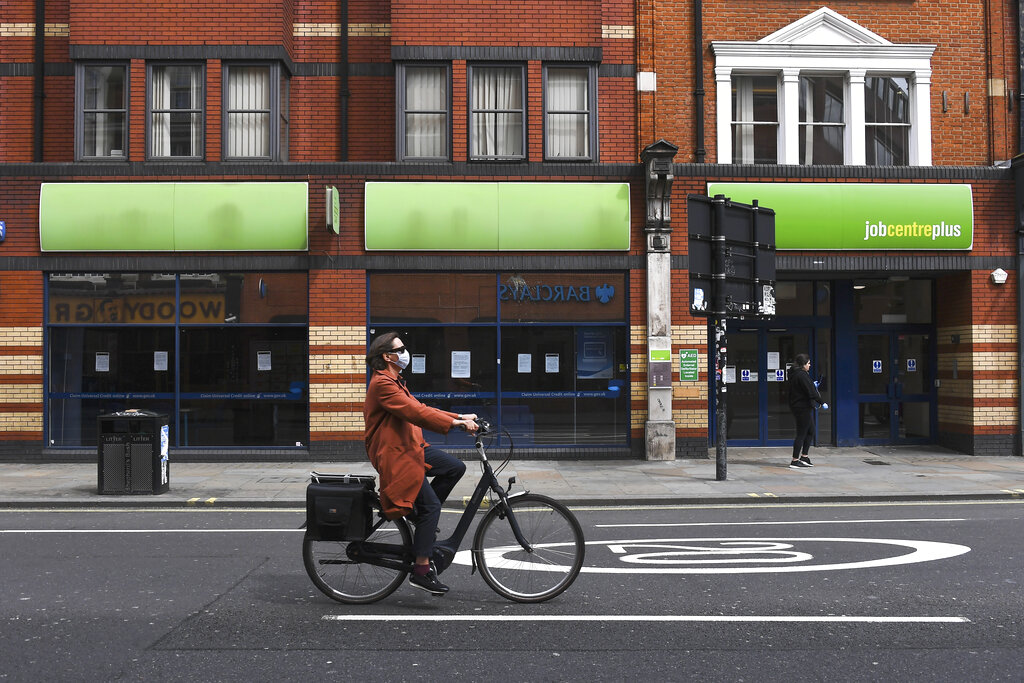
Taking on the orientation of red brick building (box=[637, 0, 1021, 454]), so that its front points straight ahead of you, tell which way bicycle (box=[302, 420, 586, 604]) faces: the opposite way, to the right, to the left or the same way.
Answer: to the left

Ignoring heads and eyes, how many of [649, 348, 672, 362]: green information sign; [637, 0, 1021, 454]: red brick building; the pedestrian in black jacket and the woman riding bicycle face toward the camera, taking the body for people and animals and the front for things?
2

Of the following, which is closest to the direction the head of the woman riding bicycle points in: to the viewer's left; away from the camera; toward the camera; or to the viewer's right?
to the viewer's right

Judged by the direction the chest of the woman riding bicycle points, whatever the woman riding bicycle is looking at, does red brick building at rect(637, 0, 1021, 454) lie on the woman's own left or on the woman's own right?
on the woman's own left

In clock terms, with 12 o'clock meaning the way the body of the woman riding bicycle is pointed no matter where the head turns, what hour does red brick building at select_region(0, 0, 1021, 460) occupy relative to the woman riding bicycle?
The red brick building is roughly at 9 o'clock from the woman riding bicycle.

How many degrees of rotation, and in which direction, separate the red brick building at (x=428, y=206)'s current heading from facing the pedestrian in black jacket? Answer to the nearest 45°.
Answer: approximately 90° to its left

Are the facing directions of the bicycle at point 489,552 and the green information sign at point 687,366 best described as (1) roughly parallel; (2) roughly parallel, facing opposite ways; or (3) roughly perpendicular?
roughly perpendicular

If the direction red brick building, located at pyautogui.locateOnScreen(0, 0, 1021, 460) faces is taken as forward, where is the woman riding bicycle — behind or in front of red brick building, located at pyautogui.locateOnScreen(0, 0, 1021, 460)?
in front

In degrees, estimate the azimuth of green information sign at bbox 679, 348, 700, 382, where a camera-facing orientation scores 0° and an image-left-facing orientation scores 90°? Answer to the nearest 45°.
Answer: approximately 0°

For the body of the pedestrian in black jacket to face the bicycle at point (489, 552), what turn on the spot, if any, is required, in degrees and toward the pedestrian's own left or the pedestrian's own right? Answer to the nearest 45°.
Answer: approximately 90° to the pedestrian's own right

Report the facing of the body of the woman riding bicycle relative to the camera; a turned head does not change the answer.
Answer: to the viewer's right

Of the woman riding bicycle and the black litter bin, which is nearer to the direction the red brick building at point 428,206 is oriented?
the woman riding bicycle

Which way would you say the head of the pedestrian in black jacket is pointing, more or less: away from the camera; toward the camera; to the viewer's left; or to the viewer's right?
to the viewer's right

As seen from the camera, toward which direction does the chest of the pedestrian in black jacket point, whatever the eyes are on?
to the viewer's right

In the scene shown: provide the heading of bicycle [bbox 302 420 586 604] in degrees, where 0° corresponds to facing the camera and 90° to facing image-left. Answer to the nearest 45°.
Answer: approximately 270°
